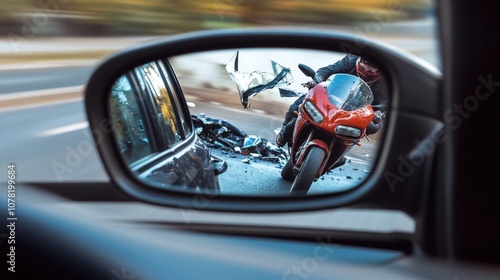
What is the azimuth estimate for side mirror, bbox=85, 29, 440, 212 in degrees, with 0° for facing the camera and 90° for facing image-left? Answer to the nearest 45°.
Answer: approximately 0°
